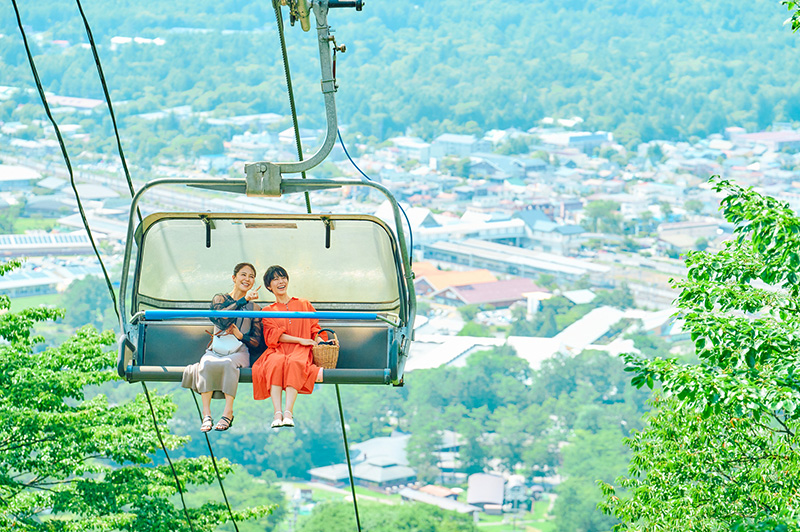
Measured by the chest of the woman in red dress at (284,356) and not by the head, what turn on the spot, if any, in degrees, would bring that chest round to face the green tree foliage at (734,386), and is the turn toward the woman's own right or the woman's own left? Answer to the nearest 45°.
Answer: approximately 90° to the woman's own left

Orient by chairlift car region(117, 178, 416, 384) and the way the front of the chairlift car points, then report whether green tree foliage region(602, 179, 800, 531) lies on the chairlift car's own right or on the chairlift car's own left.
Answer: on the chairlift car's own left
